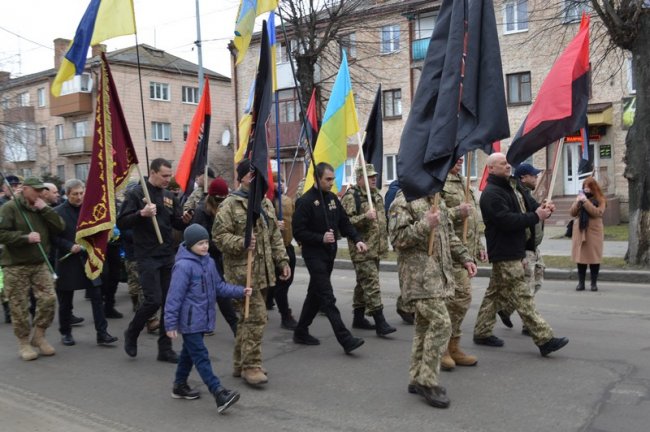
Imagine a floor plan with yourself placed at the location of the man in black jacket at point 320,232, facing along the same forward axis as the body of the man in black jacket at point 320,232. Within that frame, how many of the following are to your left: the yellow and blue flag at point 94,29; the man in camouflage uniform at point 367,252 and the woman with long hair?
2

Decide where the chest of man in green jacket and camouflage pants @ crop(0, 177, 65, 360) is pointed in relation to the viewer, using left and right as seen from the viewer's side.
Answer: facing the viewer and to the right of the viewer

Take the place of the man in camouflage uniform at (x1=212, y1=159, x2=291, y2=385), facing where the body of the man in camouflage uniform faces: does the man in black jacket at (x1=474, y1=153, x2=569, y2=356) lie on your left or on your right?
on your left

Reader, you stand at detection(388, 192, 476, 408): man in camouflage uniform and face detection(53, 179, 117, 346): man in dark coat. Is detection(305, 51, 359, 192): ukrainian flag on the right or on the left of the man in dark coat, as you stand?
right

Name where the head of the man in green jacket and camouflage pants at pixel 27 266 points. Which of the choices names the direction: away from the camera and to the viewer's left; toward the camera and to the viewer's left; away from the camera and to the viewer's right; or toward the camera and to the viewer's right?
toward the camera and to the viewer's right

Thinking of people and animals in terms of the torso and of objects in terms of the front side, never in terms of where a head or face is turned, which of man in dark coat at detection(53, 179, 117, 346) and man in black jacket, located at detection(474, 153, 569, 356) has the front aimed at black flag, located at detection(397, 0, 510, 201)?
the man in dark coat
